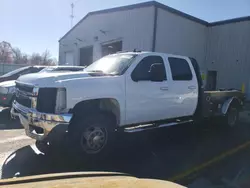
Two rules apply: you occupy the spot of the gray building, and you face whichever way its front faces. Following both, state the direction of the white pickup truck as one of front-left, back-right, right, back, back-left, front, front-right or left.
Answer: front-left

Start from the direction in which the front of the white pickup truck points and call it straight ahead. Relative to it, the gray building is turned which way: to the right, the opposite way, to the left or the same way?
the same way

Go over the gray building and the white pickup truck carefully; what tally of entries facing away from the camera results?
0

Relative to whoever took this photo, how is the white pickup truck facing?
facing the viewer and to the left of the viewer

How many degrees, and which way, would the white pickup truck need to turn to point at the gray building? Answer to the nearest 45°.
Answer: approximately 135° to its right
